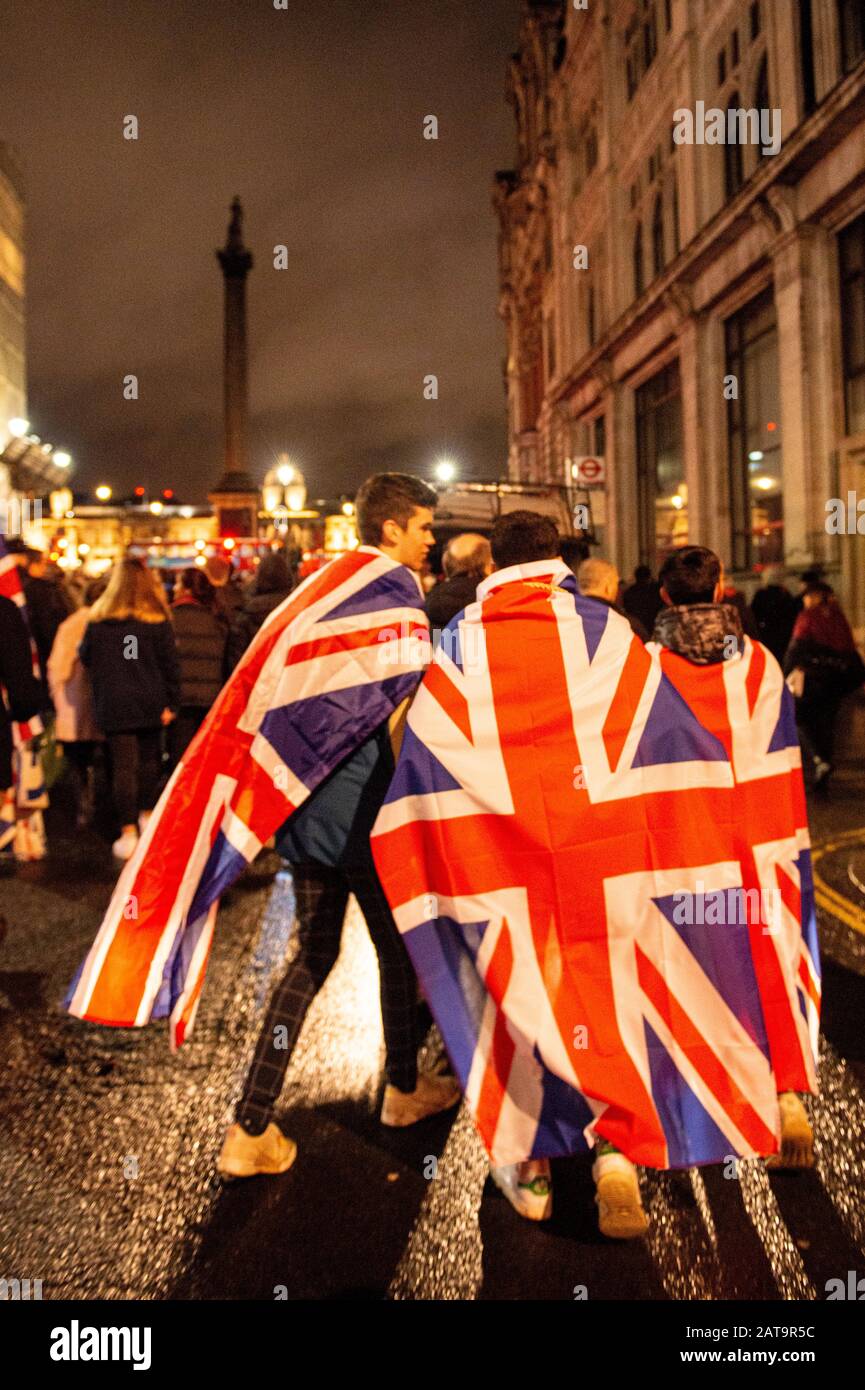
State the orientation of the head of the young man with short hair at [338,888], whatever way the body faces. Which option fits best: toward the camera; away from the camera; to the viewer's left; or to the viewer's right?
to the viewer's right

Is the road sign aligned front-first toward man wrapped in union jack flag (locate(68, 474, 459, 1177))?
yes

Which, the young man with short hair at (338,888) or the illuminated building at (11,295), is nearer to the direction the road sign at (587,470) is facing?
the young man with short hair

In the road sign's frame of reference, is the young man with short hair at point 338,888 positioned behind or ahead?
ahead

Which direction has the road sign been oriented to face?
toward the camera

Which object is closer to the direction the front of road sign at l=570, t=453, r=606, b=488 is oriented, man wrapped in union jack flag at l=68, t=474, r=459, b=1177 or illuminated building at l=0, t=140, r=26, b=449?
the man wrapped in union jack flag
